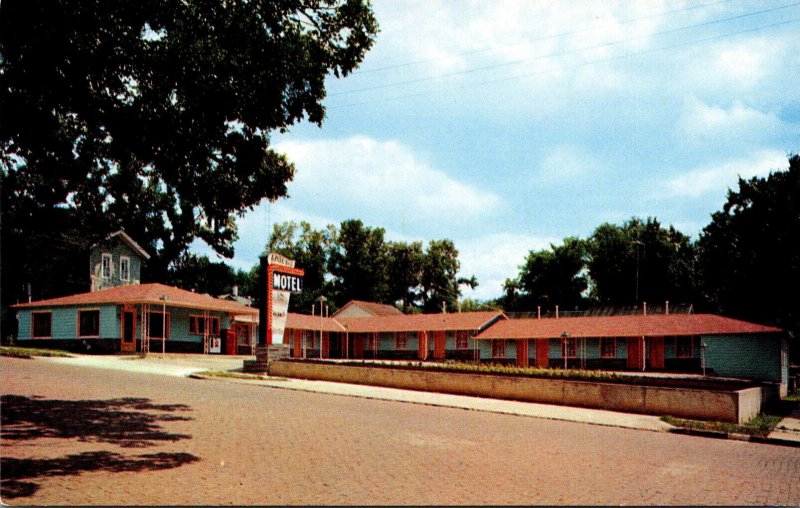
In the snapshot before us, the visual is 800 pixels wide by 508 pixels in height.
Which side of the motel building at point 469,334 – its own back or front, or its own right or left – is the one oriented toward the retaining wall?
front

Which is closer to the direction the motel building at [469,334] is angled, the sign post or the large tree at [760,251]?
the sign post

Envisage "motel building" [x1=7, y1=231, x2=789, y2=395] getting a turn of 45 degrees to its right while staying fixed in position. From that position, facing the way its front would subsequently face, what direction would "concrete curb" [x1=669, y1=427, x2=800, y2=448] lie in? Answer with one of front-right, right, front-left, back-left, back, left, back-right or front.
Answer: front-left

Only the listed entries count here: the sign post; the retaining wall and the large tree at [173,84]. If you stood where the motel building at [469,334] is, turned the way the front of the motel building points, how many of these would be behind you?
0

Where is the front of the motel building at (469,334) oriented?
toward the camera

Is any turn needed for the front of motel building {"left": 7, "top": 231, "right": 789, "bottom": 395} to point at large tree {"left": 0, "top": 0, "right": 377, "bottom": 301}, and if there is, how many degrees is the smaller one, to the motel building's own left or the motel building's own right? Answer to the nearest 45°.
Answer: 0° — it already faces it

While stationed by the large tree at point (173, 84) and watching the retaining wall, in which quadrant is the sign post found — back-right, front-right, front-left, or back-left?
front-left

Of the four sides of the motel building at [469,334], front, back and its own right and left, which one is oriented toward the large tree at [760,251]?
left

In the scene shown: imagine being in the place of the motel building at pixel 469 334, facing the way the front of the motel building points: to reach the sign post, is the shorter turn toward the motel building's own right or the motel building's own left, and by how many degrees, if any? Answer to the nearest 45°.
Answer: approximately 45° to the motel building's own right
